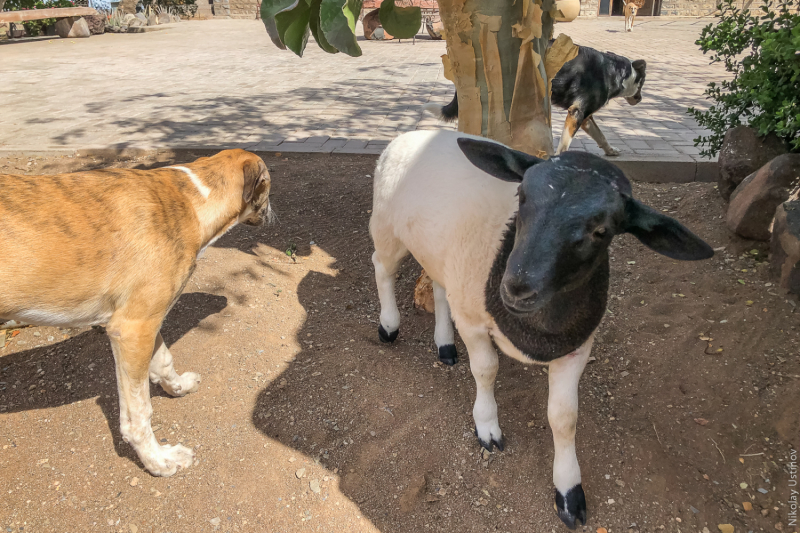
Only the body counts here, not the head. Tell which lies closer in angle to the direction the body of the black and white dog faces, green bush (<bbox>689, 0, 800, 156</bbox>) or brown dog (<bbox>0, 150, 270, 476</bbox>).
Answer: the green bush

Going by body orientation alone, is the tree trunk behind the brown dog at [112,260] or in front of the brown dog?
in front

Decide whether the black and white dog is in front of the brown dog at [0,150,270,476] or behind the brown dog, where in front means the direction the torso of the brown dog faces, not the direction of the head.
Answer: in front

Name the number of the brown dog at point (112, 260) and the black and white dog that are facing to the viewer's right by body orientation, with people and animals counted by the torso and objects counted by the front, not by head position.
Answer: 2

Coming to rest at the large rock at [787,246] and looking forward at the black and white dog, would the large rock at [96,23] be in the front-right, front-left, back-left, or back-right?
front-left

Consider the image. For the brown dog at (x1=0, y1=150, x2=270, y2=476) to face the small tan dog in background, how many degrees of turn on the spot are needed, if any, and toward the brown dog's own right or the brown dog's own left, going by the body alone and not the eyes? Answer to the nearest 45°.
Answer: approximately 45° to the brown dog's own left

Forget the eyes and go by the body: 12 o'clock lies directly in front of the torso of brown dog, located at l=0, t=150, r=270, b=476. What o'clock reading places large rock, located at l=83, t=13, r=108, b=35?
The large rock is roughly at 9 o'clock from the brown dog.

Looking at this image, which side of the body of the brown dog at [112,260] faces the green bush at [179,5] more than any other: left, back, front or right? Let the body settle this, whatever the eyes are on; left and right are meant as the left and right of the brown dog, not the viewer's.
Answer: left

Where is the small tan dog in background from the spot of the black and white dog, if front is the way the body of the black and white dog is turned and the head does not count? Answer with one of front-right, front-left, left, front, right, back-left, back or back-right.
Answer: left

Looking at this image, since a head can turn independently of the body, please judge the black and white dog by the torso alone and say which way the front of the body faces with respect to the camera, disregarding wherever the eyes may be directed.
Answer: to the viewer's right

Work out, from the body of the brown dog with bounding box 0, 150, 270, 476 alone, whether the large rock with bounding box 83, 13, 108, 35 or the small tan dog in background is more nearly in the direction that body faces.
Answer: the small tan dog in background

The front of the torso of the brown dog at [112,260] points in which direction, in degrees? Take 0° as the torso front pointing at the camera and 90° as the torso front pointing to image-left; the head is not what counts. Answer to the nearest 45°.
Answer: approximately 270°
